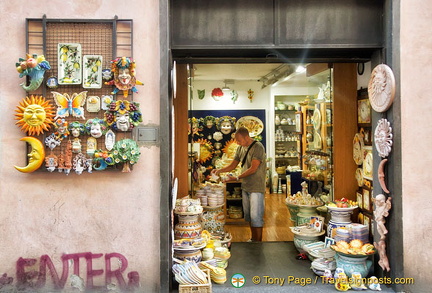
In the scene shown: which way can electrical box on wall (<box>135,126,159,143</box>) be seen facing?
toward the camera

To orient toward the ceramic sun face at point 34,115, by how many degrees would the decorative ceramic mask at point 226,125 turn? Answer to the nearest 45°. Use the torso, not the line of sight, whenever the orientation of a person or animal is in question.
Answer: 0° — it already faces it

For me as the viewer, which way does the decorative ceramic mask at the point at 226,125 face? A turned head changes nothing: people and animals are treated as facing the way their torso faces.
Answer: facing the viewer

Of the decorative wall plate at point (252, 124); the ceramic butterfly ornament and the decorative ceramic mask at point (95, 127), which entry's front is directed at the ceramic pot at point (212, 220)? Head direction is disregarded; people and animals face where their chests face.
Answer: the decorative wall plate

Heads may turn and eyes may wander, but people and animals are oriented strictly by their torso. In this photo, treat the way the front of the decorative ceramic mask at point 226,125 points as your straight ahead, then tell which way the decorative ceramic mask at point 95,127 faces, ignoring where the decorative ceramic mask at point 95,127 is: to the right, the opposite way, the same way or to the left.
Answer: the same way

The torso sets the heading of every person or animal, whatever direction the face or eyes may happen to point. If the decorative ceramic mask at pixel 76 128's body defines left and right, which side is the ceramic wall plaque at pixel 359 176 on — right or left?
on its left

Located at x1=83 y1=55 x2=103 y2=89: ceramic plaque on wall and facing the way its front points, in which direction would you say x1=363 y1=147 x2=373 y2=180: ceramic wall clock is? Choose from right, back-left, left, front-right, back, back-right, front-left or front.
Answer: left

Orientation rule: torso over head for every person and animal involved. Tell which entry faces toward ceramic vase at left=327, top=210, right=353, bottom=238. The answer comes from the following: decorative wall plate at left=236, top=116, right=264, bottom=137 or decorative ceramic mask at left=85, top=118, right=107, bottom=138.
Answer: the decorative wall plate

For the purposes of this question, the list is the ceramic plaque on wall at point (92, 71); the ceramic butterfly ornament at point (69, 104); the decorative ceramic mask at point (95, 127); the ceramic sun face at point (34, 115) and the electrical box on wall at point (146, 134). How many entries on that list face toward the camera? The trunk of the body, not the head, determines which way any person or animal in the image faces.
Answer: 5

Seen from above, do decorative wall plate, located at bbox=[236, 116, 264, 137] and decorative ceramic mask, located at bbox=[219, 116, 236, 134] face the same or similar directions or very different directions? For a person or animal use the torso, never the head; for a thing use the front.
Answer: same or similar directions

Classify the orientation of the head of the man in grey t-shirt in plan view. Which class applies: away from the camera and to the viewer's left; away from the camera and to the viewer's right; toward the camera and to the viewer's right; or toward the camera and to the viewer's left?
toward the camera and to the viewer's left

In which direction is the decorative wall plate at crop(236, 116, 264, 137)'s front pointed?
toward the camera

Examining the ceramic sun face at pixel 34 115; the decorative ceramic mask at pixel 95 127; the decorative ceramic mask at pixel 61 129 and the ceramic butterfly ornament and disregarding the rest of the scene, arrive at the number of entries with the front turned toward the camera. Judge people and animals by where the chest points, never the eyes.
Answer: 4

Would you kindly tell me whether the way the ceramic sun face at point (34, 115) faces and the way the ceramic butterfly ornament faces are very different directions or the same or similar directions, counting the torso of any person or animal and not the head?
same or similar directions

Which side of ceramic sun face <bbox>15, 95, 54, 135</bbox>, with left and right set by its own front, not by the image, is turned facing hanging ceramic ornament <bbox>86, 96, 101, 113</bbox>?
left

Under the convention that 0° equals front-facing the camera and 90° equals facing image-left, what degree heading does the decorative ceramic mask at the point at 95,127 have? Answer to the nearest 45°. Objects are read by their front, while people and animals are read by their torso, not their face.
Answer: approximately 0°

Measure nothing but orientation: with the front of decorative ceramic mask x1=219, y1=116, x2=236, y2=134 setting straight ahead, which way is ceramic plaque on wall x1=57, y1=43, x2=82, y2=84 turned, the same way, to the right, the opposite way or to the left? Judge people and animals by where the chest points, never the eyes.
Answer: the same way

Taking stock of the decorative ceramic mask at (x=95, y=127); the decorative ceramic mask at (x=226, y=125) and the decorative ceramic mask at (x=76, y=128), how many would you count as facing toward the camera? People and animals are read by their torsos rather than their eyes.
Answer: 3
